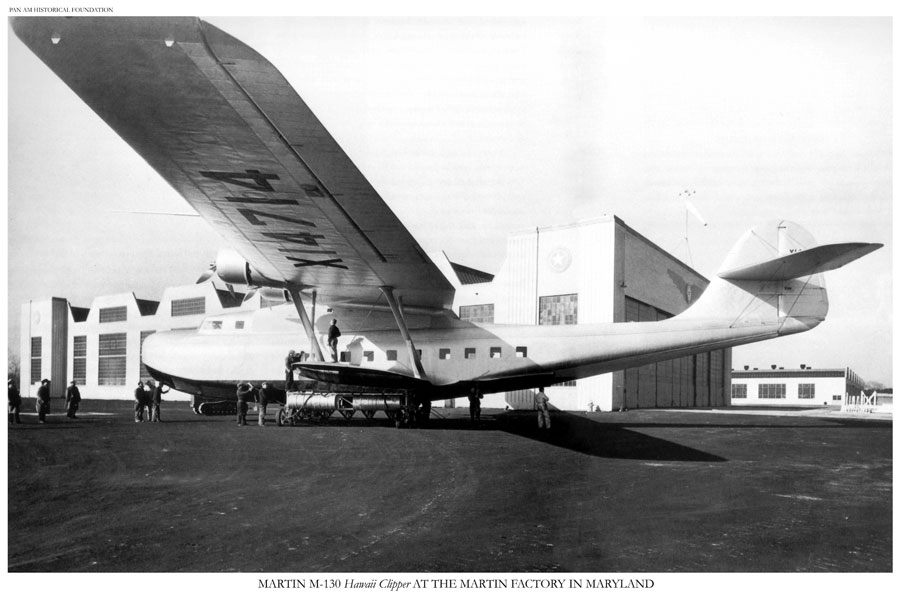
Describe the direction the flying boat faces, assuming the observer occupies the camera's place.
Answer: facing to the left of the viewer

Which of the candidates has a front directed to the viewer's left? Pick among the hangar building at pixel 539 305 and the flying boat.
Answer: the flying boat

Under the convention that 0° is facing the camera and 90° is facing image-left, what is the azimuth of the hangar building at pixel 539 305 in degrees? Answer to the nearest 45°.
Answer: approximately 315°

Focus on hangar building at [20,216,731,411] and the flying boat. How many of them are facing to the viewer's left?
1
